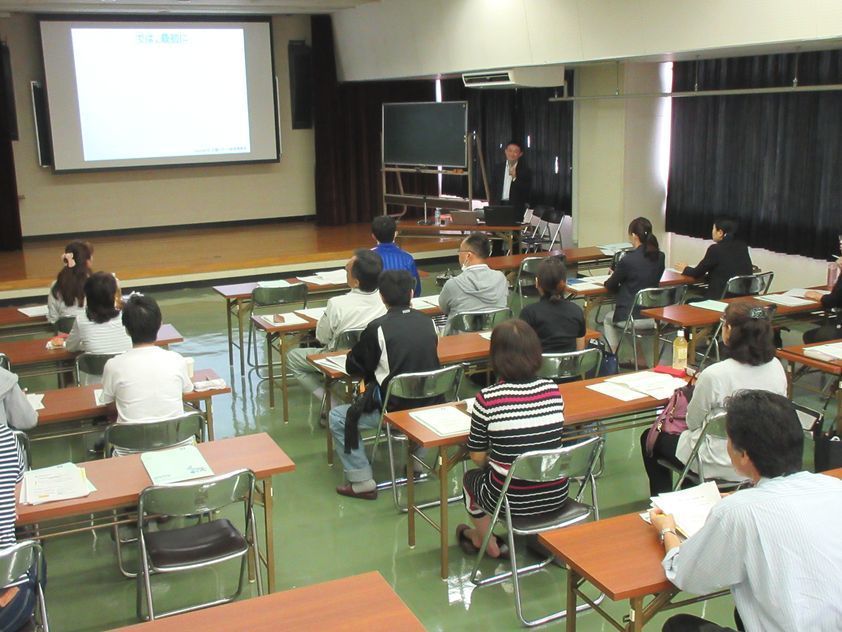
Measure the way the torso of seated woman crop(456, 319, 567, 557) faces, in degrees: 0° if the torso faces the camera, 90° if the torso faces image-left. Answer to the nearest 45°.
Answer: approximately 135°

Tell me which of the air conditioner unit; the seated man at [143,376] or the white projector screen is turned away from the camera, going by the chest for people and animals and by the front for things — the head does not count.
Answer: the seated man

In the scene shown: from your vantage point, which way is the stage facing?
toward the camera

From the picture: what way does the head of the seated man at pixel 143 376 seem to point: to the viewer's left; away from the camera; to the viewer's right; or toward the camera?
away from the camera

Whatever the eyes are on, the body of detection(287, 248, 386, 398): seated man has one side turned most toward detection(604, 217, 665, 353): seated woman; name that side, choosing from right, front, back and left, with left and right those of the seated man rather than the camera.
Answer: right

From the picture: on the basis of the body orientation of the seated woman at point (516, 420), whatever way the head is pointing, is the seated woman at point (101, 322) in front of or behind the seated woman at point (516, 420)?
in front

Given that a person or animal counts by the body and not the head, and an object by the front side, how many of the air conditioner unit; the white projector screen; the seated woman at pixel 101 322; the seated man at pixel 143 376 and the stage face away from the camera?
2

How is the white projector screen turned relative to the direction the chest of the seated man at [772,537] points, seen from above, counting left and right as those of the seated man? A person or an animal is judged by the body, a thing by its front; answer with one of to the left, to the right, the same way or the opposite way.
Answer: the opposite way

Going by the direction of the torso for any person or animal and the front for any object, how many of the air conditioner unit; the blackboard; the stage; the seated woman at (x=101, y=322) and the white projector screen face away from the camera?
1

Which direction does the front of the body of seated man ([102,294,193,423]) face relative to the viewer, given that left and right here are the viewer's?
facing away from the viewer

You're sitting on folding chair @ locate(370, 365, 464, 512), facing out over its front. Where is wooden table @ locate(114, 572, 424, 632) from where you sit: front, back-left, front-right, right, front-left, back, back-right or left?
back-left

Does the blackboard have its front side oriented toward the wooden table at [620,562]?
yes

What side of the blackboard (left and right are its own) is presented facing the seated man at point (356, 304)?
front

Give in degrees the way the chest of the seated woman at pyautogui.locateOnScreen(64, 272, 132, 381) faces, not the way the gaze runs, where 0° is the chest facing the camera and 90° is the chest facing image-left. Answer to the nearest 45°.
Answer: approximately 180°

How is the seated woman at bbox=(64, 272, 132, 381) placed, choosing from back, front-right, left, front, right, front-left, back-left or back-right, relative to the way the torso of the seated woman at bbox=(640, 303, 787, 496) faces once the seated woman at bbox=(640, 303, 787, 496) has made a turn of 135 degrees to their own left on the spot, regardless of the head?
right
